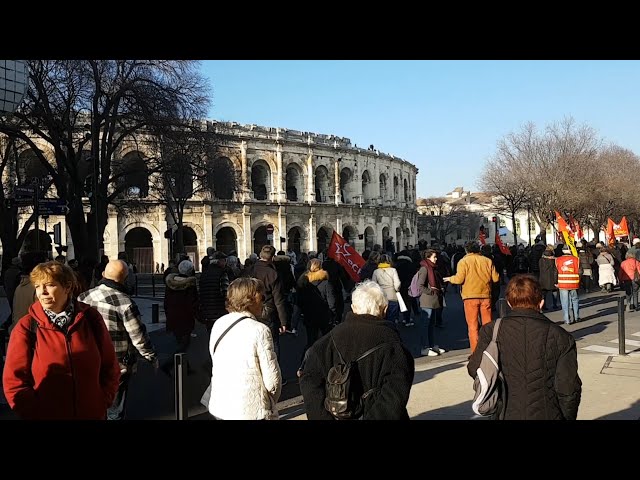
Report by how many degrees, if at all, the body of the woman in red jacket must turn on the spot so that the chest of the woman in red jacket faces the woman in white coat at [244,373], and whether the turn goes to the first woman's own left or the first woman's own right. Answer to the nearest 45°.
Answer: approximately 90° to the first woman's own left

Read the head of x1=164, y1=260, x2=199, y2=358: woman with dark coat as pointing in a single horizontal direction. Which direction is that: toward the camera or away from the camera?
away from the camera

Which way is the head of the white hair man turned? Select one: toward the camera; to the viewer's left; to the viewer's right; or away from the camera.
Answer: away from the camera

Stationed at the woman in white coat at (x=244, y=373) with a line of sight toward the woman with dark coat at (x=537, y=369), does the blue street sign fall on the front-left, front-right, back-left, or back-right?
back-left

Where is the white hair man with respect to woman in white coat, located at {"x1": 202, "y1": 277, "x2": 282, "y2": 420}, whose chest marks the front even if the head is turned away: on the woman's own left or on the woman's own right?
on the woman's own right

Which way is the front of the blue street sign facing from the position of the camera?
facing the viewer

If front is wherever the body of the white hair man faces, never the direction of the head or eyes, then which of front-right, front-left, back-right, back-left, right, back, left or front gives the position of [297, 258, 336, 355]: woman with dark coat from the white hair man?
front

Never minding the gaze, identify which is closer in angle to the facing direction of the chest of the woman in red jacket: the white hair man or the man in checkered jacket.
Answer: the white hair man

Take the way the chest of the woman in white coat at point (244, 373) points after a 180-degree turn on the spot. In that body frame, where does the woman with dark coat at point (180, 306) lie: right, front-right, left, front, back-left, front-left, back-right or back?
back-right

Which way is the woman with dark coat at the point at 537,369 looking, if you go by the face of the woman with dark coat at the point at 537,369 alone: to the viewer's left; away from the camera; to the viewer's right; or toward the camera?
away from the camera

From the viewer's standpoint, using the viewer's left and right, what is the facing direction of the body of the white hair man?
facing away from the viewer

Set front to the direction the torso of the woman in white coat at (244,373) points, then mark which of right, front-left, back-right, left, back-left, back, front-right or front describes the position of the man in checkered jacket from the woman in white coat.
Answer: left

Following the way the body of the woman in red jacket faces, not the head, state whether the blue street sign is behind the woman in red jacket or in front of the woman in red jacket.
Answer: behind

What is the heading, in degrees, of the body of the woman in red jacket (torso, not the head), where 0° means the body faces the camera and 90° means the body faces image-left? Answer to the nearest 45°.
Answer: approximately 0°

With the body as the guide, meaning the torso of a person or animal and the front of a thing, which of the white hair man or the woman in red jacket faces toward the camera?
the woman in red jacket

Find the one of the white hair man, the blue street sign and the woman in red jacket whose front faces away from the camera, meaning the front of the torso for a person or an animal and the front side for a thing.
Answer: the white hair man

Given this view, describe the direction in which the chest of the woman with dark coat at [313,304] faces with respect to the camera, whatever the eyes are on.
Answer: away from the camera
